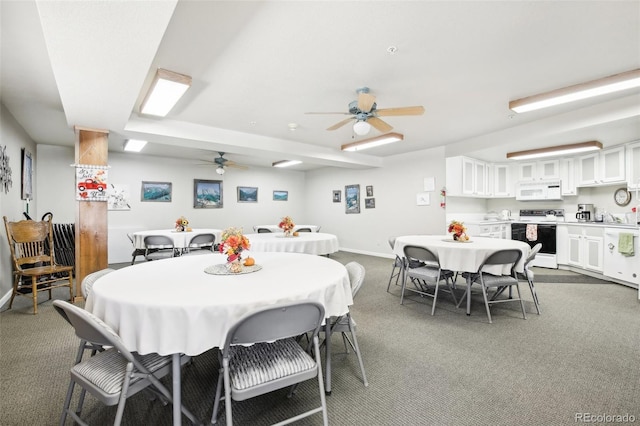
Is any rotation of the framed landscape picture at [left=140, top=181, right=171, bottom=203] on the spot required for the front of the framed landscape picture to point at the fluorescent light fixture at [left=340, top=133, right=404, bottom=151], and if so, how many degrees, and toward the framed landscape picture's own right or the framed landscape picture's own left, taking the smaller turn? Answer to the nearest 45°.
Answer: approximately 45° to the framed landscape picture's own left

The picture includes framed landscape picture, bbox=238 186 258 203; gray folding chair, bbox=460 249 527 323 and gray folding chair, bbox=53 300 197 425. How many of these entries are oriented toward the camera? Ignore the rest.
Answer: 1

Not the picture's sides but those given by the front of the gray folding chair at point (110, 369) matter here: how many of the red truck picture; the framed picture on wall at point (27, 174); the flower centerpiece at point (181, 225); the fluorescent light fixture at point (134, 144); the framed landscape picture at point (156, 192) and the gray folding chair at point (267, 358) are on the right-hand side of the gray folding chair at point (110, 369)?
1

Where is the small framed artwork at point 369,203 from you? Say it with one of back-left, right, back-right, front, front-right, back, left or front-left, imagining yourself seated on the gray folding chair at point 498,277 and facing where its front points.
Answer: front

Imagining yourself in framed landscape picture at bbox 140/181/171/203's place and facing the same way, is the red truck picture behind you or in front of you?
in front

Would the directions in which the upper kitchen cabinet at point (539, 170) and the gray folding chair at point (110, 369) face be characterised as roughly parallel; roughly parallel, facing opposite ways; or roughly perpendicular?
roughly parallel, facing opposite ways

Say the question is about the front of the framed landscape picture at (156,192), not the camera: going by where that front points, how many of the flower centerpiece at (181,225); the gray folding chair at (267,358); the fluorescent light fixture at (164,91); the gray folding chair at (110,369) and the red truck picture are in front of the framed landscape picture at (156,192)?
5

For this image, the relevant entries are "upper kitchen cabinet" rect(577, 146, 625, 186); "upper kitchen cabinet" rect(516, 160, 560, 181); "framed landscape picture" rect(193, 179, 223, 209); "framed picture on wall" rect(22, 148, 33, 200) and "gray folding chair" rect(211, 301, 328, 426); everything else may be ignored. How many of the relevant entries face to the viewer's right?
1

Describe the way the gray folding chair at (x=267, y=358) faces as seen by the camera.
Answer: facing away from the viewer and to the left of the viewer

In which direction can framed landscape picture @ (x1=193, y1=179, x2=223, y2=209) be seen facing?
toward the camera

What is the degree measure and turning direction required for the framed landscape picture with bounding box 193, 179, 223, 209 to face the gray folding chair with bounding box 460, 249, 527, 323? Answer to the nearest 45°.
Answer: approximately 45° to its left

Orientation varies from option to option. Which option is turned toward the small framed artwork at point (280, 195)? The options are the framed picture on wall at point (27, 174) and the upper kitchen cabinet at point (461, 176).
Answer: the framed picture on wall

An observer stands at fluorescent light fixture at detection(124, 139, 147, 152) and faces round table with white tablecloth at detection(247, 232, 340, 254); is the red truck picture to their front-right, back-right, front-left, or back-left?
front-right

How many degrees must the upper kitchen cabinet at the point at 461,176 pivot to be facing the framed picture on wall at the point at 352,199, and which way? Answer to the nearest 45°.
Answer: approximately 135° to its right

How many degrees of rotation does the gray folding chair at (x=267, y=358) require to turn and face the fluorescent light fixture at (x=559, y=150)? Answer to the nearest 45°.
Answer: approximately 90° to its right

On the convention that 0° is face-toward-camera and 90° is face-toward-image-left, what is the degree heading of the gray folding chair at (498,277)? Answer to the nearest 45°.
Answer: approximately 135°

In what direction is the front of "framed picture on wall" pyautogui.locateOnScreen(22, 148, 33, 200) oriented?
to the viewer's right

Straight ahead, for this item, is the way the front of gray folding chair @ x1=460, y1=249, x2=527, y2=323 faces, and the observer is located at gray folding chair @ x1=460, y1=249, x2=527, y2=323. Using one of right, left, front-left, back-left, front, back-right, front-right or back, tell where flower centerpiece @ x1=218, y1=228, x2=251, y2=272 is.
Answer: left

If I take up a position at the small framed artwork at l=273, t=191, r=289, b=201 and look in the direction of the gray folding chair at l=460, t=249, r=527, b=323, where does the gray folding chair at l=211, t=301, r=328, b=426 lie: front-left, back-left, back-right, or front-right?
front-right

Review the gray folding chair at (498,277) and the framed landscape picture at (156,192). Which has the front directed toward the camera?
the framed landscape picture

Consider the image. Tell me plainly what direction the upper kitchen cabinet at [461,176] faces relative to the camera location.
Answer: facing the viewer and to the right of the viewer
